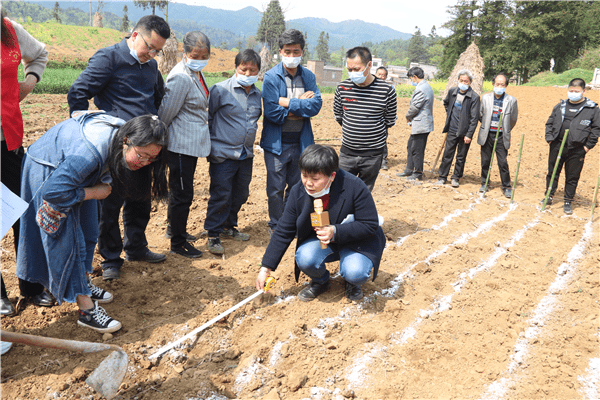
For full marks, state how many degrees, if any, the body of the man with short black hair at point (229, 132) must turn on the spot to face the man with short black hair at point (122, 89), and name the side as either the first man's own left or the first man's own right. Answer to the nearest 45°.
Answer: approximately 90° to the first man's own right

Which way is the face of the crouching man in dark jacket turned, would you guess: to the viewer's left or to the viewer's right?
to the viewer's left

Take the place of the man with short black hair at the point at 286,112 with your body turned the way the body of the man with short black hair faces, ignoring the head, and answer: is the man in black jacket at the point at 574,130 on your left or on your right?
on your left

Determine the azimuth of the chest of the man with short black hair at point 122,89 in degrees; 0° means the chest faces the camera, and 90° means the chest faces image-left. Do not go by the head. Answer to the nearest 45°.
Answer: approximately 315°

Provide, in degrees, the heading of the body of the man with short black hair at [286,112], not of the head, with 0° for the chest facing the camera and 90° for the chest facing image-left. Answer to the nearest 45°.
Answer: approximately 0°

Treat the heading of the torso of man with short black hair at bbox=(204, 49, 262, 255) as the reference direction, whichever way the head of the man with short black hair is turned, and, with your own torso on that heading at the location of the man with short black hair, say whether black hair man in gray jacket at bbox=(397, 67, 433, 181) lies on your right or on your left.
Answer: on your left
